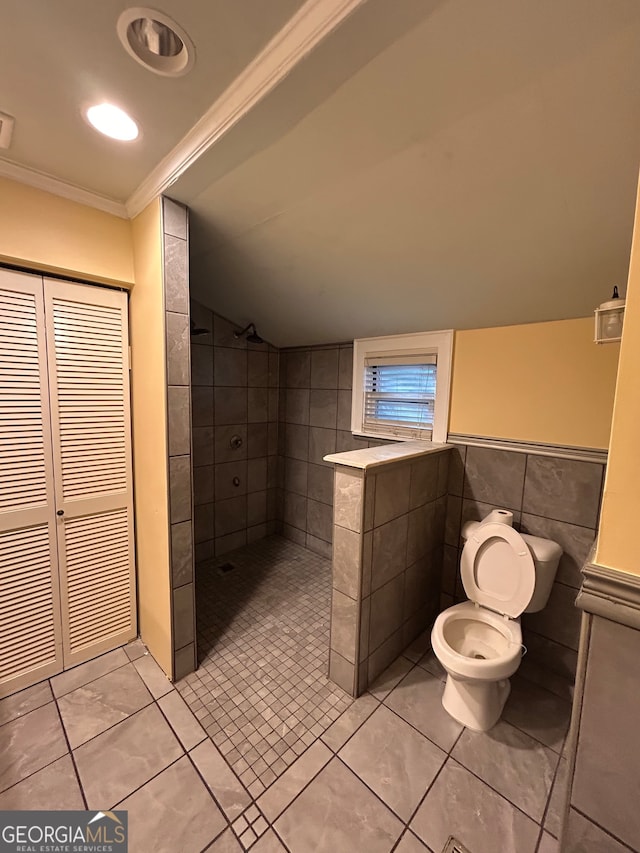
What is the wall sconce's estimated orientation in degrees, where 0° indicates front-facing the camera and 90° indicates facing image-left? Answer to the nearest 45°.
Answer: approximately 90°

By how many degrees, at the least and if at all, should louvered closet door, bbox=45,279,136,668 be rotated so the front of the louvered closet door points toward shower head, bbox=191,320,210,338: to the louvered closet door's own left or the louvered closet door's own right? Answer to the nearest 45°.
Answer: approximately 90° to the louvered closet door's own left

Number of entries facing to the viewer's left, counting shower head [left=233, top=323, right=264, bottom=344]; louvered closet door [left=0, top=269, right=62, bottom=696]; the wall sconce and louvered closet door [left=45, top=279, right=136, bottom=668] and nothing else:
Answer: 1

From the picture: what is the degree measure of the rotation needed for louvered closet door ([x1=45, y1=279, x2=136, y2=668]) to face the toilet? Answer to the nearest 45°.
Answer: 0° — it already faces it

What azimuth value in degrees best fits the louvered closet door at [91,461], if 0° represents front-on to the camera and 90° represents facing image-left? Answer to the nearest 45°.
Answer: approximately 315°

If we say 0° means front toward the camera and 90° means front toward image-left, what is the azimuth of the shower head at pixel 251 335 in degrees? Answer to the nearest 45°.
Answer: approximately 315°
